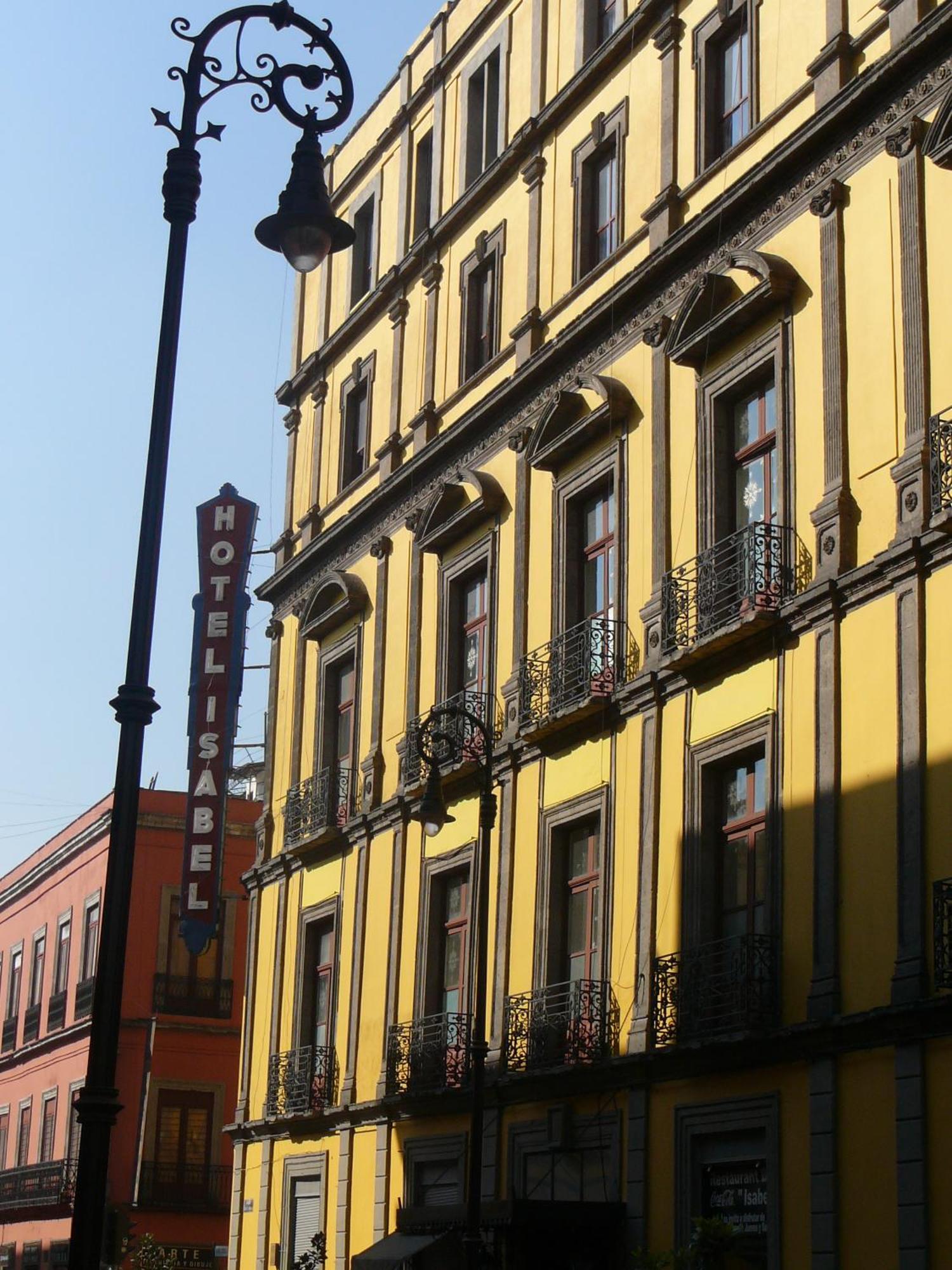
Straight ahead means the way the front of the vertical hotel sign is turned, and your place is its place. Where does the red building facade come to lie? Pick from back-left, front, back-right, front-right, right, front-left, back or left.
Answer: back

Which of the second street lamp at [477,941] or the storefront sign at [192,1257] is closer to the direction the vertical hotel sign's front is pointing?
the second street lamp

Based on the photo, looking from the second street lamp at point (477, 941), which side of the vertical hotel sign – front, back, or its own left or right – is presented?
front

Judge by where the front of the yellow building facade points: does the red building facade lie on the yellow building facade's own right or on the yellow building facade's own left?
on the yellow building facade's own right

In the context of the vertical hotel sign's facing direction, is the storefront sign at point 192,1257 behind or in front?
behind

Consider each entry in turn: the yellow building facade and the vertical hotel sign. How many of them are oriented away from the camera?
0

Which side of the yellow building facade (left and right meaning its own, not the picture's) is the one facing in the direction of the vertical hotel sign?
right

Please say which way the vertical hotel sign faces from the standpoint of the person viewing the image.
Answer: facing the viewer
